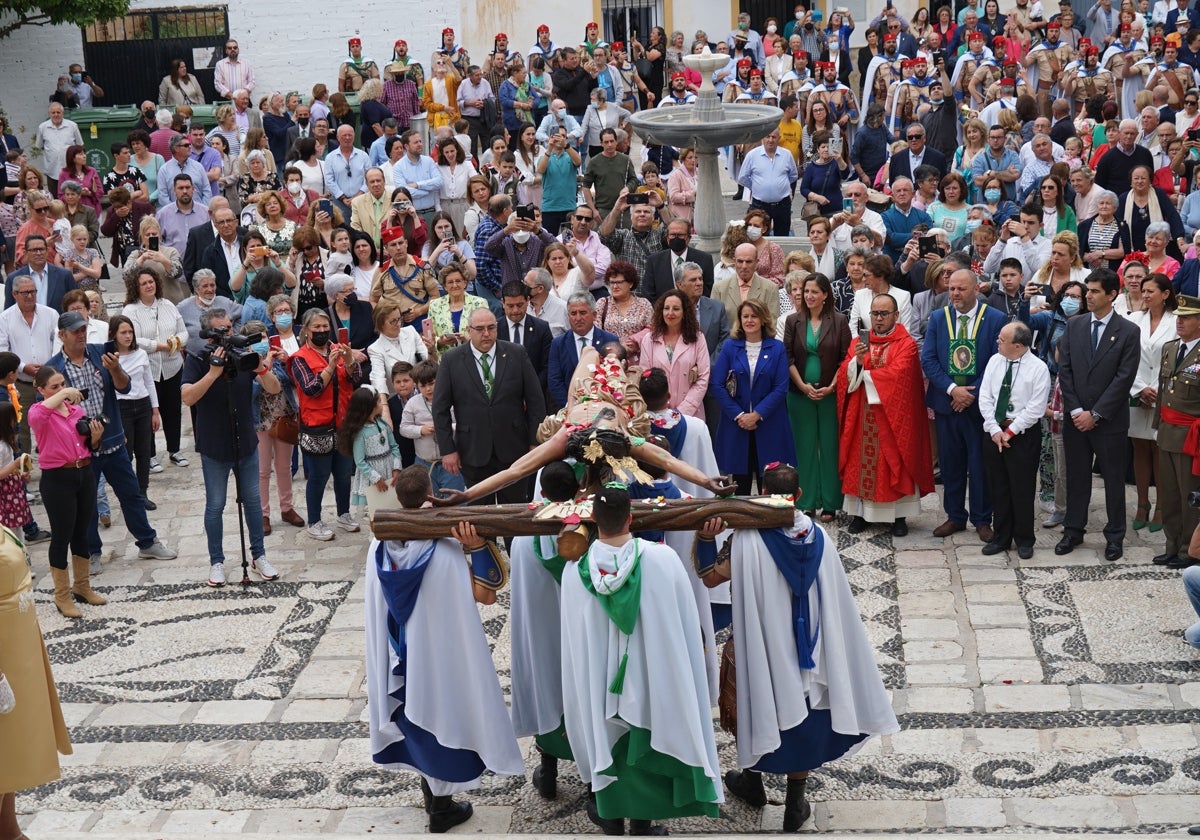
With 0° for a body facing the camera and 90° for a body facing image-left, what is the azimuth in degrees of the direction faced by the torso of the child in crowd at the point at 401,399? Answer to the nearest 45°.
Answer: approximately 0°

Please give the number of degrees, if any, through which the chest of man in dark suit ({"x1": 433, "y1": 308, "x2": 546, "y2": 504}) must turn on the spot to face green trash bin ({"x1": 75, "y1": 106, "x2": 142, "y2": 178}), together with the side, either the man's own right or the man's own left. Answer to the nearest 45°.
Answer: approximately 180°

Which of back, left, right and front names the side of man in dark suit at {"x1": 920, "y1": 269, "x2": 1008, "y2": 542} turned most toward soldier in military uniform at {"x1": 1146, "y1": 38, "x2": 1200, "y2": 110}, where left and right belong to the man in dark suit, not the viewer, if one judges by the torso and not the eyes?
back

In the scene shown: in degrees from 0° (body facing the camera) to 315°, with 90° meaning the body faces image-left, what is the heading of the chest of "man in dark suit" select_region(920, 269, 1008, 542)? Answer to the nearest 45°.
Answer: approximately 0°

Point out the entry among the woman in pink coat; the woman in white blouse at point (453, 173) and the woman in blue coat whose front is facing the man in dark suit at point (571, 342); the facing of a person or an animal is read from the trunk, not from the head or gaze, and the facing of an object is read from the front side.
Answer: the woman in white blouse

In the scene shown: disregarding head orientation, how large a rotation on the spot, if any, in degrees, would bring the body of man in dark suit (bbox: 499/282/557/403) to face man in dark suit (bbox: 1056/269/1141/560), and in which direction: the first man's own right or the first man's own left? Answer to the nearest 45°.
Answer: approximately 90° to the first man's own left

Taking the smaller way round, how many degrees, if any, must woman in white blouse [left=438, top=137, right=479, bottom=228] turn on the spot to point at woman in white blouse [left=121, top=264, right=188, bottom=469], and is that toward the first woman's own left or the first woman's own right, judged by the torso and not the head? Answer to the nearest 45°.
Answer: approximately 45° to the first woman's own right

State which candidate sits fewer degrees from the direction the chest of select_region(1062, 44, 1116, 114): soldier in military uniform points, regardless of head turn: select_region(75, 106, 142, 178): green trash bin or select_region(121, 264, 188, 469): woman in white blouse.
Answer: the woman in white blouse

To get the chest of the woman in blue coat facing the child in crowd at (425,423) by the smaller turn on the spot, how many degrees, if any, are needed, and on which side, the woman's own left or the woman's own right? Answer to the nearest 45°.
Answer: approximately 90° to the woman's own right
